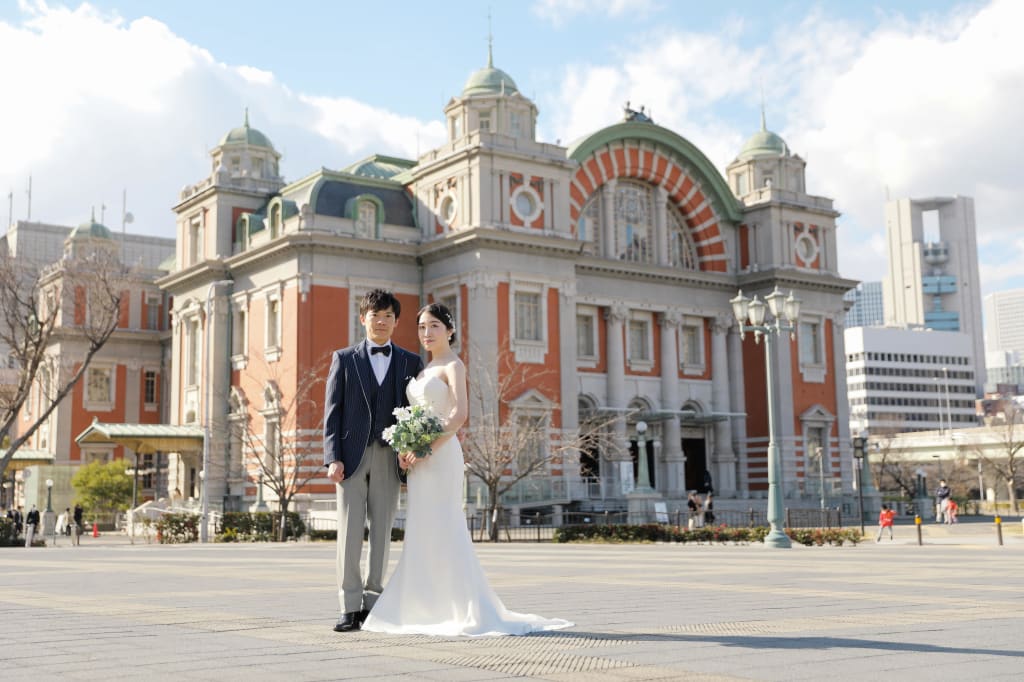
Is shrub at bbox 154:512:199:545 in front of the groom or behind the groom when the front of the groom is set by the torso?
behind

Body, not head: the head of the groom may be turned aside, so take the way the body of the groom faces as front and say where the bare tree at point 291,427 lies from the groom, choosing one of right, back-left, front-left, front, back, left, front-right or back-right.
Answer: back

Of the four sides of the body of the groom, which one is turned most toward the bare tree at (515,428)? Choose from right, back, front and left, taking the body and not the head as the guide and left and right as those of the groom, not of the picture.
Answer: back

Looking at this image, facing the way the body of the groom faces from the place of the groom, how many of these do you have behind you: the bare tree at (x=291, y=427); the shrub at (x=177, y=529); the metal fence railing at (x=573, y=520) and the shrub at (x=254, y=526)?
4

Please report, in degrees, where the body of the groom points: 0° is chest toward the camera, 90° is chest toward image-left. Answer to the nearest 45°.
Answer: approximately 0°

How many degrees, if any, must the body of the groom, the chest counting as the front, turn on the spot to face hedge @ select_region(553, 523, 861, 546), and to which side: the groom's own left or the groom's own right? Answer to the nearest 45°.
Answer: approximately 180°

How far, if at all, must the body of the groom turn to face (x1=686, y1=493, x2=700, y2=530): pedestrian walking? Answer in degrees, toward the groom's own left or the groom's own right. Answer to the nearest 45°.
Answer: approximately 180°

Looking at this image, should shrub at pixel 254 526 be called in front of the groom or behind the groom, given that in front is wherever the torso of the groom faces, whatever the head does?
behind

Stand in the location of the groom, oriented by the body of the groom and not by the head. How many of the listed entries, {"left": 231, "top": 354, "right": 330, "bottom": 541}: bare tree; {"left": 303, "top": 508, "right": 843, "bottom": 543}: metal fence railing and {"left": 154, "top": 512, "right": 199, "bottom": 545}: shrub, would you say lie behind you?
3

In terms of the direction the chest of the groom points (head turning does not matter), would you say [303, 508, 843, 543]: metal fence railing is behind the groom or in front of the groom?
behind

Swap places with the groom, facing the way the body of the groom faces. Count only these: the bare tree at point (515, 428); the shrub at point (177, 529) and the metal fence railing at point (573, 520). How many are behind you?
3
